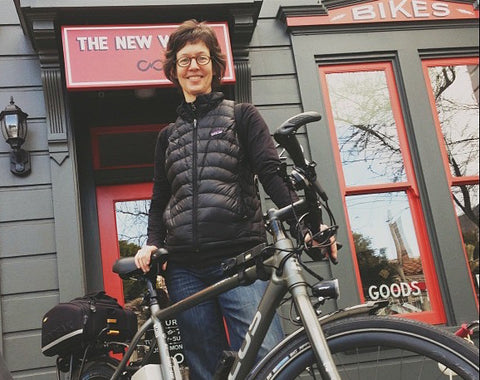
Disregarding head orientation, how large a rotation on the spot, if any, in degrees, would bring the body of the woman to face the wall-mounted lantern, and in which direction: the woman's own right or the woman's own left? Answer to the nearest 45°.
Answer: approximately 135° to the woman's own right

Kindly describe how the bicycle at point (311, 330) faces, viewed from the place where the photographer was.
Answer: facing the viewer and to the right of the viewer

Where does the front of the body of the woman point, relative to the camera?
toward the camera

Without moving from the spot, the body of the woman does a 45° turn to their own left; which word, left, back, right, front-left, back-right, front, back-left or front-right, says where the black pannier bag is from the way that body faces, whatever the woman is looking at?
back

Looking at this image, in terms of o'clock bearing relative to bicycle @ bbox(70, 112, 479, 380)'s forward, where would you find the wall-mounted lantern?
The wall-mounted lantern is roughly at 6 o'clock from the bicycle.

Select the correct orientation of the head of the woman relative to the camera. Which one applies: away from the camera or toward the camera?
toward the camera
